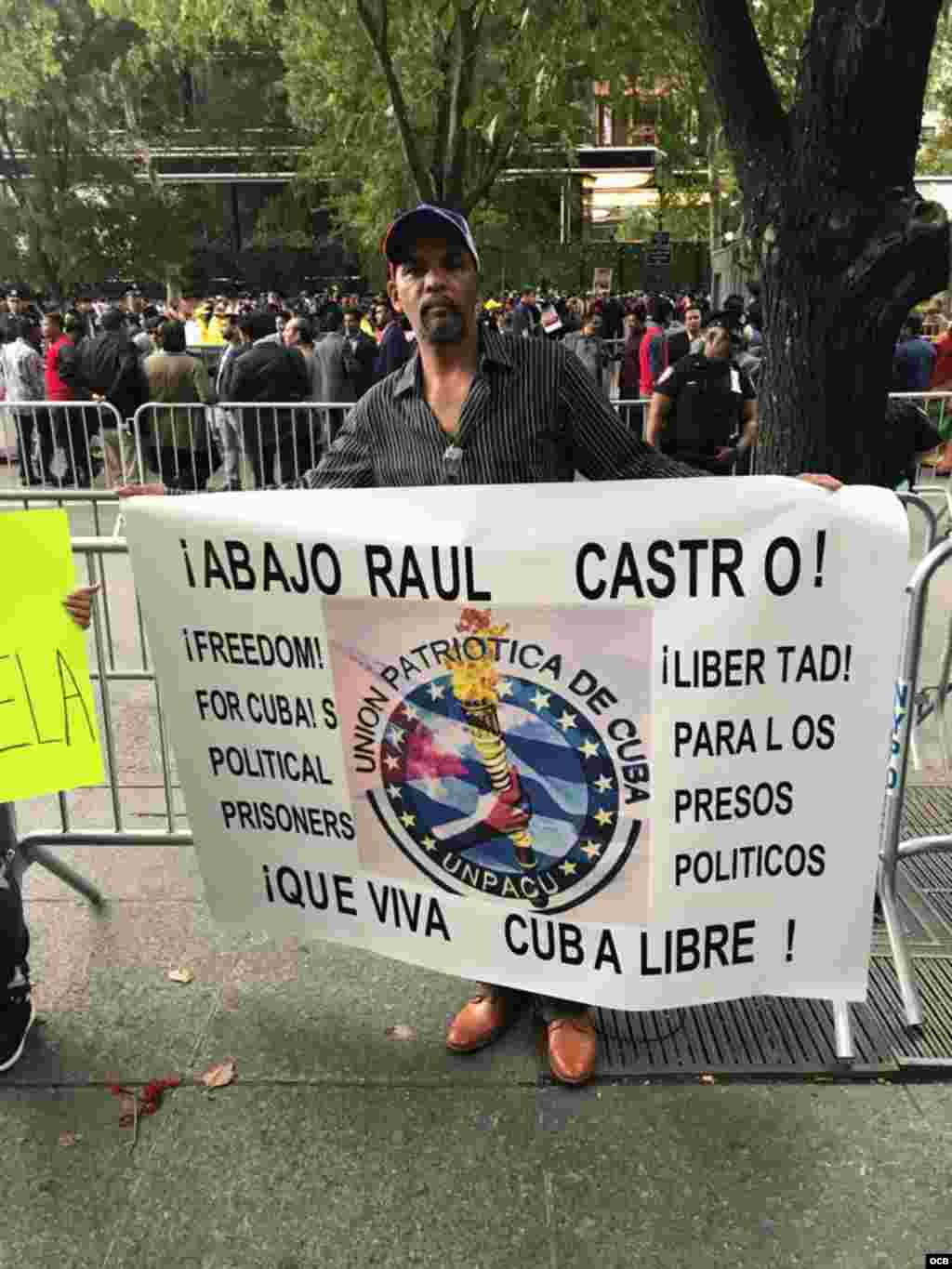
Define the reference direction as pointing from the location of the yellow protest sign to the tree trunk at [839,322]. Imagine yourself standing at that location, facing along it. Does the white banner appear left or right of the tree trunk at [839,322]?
right

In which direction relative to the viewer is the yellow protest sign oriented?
toward the camera

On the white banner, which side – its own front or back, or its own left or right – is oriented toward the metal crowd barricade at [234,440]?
back

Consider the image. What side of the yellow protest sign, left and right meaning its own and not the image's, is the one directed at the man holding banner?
left

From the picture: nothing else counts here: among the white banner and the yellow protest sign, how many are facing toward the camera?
2

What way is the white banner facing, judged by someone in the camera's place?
facing the viewer

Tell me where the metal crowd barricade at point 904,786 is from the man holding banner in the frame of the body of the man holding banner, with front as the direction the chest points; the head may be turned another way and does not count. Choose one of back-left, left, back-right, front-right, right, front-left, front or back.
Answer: left

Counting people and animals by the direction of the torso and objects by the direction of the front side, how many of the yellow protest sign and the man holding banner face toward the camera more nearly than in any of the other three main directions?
2
